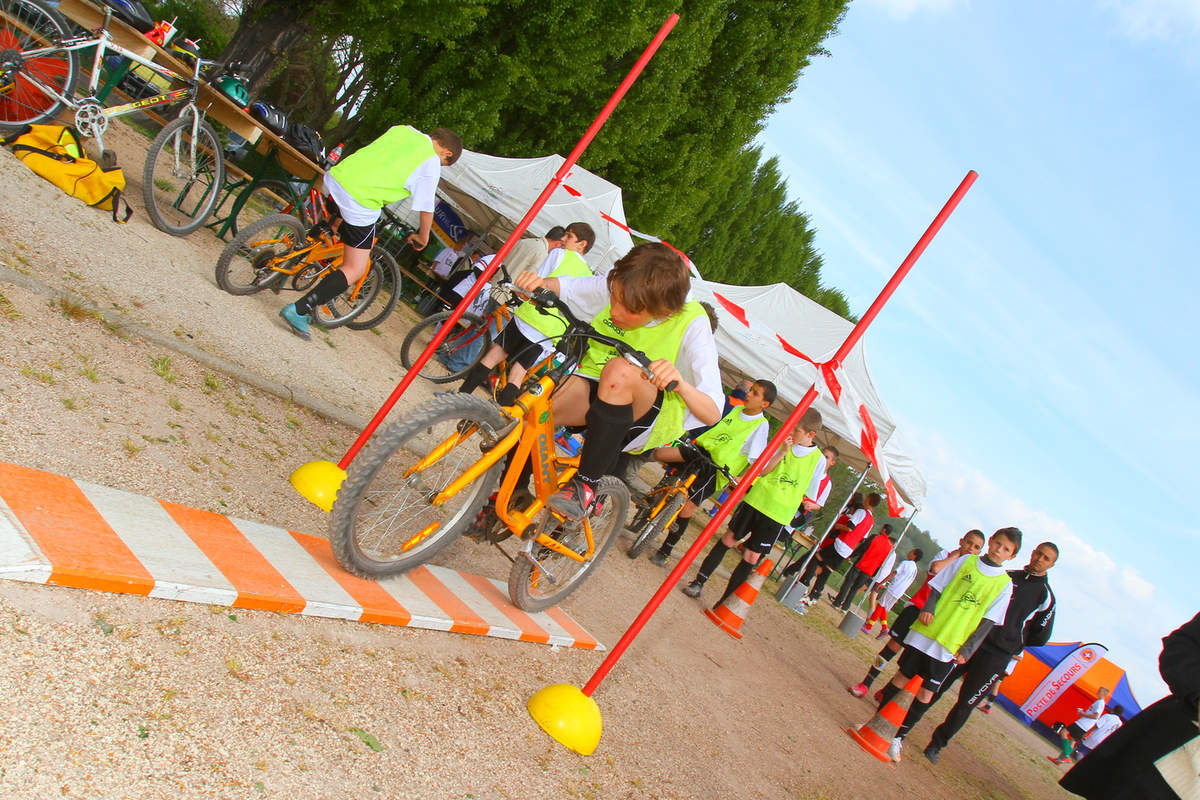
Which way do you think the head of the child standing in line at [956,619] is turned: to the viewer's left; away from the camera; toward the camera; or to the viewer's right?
toward the camera

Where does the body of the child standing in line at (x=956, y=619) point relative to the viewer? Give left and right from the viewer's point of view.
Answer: facing the viewer

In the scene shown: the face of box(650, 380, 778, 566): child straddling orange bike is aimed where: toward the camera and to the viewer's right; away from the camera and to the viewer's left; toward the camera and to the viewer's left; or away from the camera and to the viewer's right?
toward the camera and to the viewer's left

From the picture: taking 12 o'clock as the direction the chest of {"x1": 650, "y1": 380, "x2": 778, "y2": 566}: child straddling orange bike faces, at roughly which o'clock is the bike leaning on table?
The bike leaning on table is roughly at 1 o'clock from the child straddling orange bike.

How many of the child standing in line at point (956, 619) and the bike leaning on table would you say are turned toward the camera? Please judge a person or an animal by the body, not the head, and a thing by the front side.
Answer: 1

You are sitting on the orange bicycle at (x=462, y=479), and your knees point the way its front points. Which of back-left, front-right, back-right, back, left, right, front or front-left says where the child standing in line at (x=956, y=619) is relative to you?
back

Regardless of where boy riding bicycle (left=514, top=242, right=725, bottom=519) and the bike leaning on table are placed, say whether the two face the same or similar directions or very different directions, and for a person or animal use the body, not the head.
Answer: very different directions

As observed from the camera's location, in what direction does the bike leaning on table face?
facing to the right of the viewer

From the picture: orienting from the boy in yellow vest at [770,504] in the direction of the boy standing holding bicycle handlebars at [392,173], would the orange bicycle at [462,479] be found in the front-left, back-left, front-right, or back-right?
front-left

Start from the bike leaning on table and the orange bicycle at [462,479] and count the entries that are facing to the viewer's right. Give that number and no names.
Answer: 1

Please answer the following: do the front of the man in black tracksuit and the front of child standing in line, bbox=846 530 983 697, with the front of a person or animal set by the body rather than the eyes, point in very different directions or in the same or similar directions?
same or similar directions

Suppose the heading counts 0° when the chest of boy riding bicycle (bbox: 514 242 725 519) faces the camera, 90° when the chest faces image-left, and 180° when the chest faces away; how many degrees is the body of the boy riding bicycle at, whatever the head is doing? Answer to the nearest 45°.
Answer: approximately 45°
